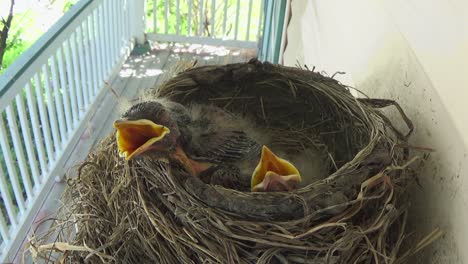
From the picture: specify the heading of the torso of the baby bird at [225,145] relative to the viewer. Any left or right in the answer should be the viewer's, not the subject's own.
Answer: facing to the left of the viewer

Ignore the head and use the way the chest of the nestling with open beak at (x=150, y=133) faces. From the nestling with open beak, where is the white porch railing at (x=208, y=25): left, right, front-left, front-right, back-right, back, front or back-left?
back-right

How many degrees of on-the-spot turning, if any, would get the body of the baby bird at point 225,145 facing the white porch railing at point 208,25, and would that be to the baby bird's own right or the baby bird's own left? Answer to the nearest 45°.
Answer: approximately 90° to the baby bird's own right

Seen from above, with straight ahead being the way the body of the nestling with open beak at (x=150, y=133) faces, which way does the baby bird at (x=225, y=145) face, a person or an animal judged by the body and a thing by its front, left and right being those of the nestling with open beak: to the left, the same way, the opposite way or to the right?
to the left

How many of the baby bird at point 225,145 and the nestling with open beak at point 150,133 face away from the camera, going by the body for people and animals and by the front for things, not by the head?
0
